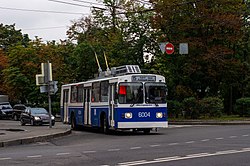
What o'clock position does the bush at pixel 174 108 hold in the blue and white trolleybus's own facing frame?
The bush is roughly at 8 o'clock from the blue and white trolleybus.

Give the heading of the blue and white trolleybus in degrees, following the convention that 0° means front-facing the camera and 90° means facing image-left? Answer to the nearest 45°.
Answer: approximately 315°

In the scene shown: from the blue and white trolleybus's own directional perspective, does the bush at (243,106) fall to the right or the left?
on its left

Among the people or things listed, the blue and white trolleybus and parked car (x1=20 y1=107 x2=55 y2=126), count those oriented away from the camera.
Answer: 0

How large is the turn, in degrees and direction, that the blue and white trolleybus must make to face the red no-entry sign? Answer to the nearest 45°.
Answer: approximately 135° to its left

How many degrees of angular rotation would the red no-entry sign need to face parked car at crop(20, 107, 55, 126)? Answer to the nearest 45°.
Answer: approximately 90° to its right

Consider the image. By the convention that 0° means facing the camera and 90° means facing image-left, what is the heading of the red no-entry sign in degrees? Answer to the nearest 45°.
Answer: approximately 0°

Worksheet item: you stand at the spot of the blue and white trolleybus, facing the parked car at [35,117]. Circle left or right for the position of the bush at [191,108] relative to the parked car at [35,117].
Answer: right
